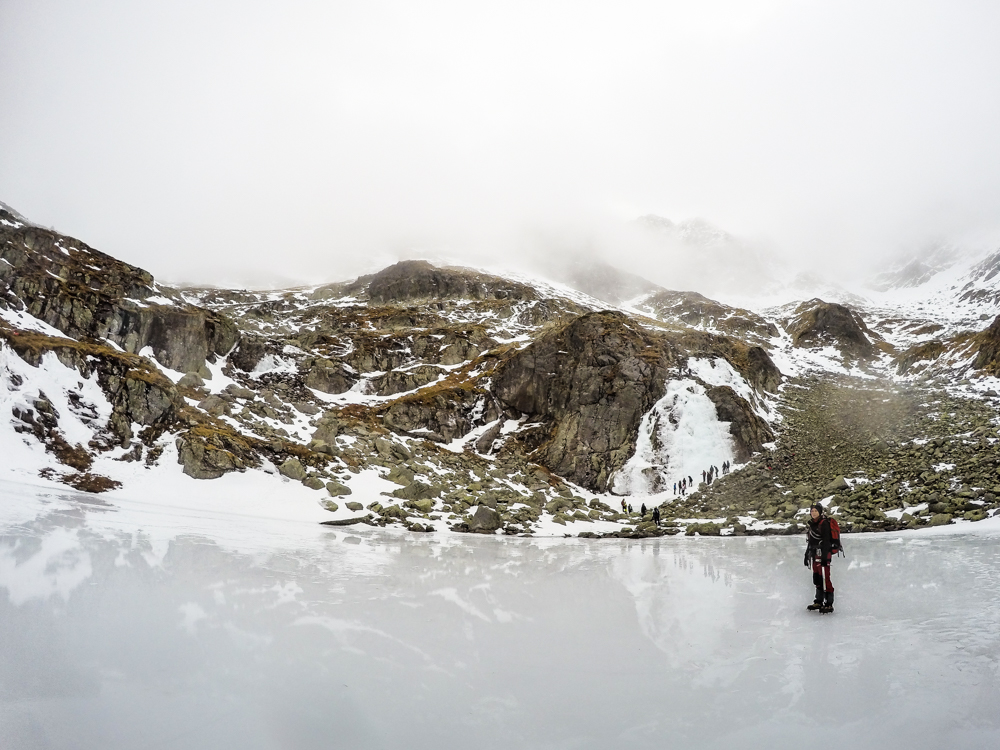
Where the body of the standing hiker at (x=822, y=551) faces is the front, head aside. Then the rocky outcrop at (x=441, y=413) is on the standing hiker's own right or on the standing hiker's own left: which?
on the standing hiker's own right

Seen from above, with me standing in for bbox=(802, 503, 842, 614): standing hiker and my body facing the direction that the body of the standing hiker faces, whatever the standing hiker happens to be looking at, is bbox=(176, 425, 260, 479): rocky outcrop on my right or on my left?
on my right

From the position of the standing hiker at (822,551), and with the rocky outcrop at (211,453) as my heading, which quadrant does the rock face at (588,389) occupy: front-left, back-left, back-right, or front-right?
front-right

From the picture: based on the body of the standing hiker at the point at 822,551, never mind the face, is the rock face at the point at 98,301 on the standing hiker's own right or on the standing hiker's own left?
on the standing hiker's own right

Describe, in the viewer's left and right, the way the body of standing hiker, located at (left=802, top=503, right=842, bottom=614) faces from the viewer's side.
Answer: facing the viewer and to the left of the viewer

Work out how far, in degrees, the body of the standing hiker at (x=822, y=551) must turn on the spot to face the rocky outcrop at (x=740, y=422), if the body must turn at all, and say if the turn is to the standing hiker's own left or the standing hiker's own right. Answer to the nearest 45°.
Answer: approximately 135° to the standing hiker's own right
